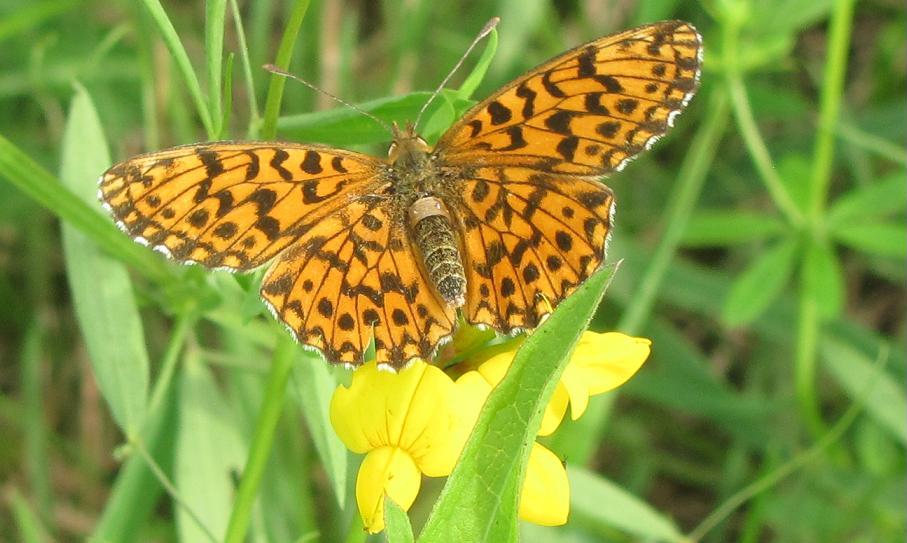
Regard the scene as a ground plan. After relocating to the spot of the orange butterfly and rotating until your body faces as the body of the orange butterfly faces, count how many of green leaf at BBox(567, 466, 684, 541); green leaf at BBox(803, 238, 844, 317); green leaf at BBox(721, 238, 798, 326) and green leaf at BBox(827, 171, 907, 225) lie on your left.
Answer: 0

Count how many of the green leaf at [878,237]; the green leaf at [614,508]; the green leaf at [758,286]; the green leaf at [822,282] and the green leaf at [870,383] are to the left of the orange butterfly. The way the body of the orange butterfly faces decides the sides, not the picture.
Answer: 0

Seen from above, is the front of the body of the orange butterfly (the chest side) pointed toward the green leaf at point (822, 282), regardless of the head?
no

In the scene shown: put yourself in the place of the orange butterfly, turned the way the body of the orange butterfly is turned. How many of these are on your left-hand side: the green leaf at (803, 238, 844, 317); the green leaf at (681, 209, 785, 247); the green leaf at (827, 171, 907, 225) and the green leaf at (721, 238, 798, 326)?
0

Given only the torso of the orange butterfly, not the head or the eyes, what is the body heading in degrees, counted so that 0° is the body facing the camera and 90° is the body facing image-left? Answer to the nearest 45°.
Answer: approximately 180°

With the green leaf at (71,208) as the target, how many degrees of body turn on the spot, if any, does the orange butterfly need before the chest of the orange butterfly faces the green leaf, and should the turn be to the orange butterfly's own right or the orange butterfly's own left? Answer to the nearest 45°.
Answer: approximately 45° to the orange butterfly's own left

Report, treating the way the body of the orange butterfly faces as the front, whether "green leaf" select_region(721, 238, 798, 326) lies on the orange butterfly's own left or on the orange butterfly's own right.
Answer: on the orange butterfly's own right
